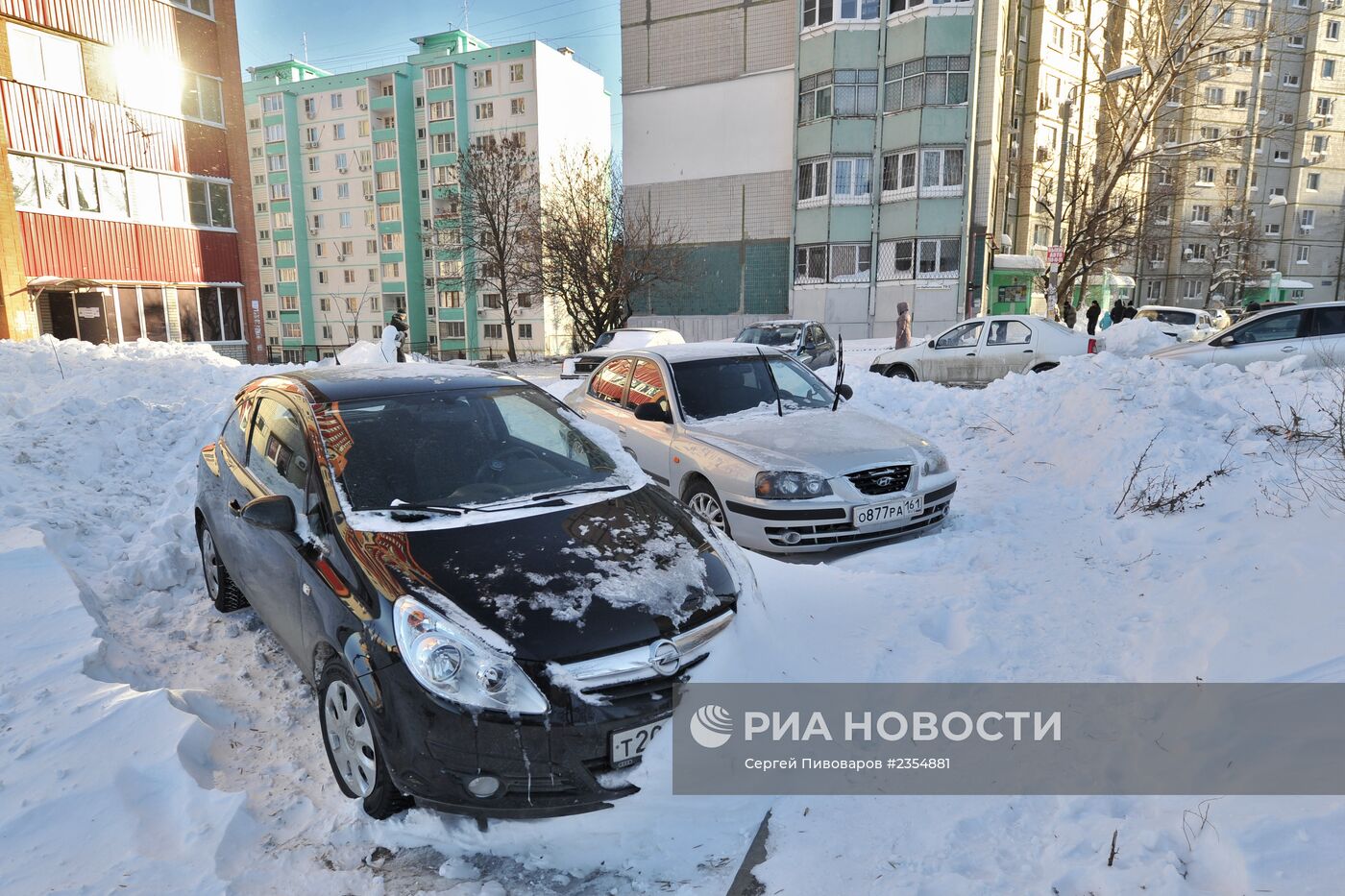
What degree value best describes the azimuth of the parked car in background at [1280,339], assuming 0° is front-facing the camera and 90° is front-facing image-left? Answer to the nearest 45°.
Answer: approximately 90°

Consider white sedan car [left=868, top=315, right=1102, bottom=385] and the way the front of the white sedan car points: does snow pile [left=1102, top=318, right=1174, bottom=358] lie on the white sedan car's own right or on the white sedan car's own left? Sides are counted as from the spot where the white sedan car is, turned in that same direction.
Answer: on the white sedan car's own right

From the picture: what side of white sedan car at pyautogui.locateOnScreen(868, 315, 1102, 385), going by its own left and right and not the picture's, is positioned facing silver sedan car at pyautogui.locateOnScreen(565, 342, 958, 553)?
left

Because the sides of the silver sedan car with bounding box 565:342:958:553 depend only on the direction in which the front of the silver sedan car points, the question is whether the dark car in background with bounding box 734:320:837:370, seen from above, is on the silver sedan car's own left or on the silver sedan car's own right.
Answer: on the silver sedan car's own left

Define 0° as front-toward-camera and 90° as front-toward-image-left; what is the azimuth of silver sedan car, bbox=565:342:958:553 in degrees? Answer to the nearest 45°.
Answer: approximately 315°

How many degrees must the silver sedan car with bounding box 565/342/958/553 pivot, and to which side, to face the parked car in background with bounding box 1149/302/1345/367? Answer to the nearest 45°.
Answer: approximately 90° to its left

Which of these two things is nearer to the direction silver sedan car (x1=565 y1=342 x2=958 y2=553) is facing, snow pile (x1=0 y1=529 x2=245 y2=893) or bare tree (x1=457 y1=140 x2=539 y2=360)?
the snow pile

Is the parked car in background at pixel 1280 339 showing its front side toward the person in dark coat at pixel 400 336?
yes

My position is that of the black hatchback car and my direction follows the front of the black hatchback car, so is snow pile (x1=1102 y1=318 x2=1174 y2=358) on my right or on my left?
on my left

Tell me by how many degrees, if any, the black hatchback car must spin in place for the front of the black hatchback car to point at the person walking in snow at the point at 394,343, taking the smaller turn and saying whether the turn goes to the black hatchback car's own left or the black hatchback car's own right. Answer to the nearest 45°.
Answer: approximately 135° to the black hatchback car's own left

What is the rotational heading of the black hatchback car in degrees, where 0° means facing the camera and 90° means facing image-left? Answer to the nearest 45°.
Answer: approximately 315°

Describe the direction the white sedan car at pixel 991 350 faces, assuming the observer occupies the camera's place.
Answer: facing to the left of the viewer

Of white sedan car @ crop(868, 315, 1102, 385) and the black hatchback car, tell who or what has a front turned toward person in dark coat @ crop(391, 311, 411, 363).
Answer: the white sedan car
